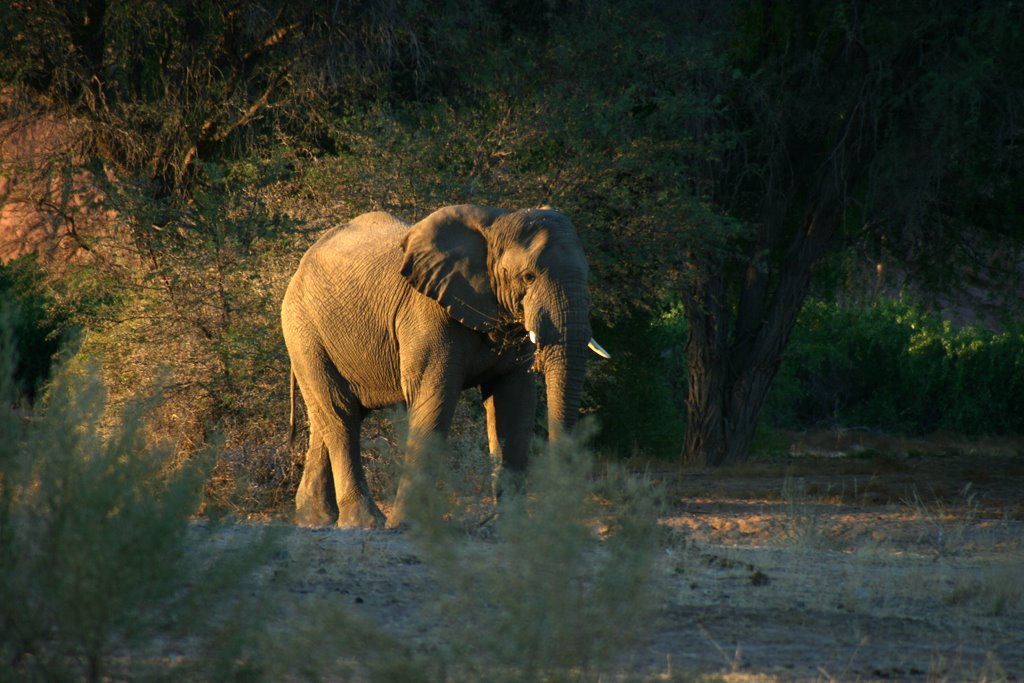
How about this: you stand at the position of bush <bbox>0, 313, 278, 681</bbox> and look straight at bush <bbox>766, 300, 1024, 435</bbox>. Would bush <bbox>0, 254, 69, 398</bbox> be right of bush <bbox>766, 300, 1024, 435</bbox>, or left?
left

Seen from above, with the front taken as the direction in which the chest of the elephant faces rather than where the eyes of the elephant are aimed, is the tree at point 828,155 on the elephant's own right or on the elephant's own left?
on the elephant's own left

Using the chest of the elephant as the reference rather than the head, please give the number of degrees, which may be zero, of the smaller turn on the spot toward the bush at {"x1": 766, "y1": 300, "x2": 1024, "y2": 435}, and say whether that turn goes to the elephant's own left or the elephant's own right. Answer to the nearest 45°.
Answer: approximately 90° to the elephant's own left

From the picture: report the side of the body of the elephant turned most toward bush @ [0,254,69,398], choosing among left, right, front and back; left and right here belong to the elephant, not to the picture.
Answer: back

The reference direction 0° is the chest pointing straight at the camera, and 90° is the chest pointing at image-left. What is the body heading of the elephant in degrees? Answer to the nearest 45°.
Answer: approximately 315°
